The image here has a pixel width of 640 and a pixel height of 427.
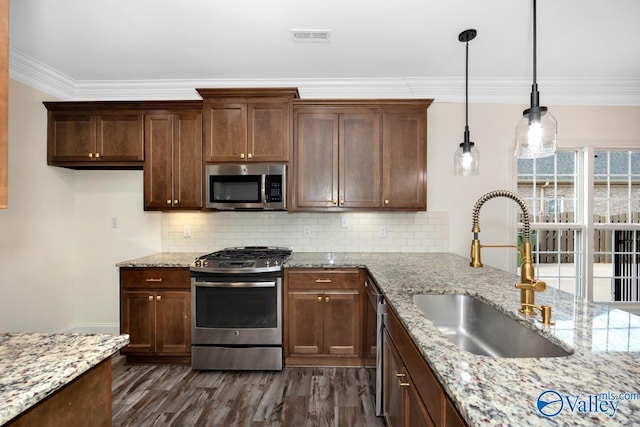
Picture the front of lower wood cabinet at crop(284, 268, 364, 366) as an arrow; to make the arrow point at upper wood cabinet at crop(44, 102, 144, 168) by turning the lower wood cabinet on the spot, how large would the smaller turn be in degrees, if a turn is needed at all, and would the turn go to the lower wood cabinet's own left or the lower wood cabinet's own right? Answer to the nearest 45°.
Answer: approximately 90° to the lower wood cabinet's own right

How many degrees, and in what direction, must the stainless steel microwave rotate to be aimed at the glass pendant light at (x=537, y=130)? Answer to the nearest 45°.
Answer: approximately 45° to its left

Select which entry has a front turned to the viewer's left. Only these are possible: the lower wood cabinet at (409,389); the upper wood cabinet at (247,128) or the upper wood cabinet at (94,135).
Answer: the lower wood cabinet

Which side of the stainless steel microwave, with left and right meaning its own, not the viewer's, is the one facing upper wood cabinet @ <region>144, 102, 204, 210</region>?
right

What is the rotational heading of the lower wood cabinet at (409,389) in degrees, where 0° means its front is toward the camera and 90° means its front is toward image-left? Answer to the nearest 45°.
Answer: approximately 90°

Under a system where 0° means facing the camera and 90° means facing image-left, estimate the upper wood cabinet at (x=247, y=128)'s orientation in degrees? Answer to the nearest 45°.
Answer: approximately 0°

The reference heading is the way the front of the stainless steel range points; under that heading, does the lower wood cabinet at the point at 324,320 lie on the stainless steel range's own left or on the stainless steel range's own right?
on the stainless steel range's own left

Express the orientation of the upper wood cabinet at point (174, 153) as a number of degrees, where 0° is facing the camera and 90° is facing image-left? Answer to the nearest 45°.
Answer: approximately 0°
